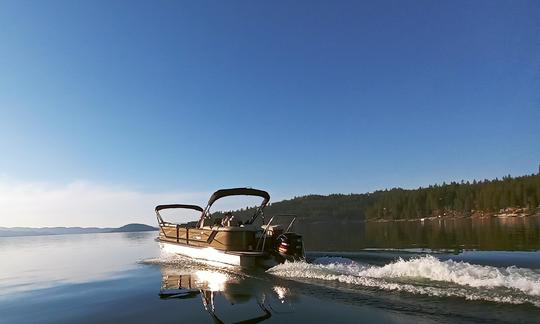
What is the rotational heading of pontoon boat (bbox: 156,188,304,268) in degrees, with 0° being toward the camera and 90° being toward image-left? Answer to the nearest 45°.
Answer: approximately 135°
